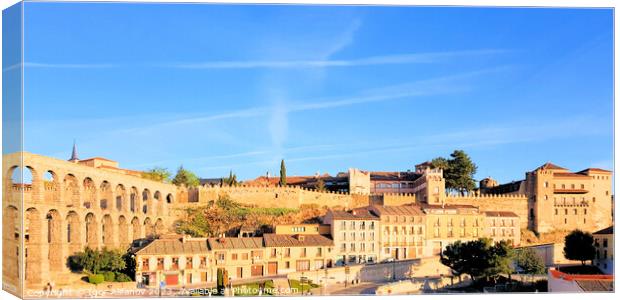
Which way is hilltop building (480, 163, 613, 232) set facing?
toward the camera

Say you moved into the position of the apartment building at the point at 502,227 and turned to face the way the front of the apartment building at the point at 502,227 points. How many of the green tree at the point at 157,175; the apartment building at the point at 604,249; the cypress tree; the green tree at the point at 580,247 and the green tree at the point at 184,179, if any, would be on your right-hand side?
3

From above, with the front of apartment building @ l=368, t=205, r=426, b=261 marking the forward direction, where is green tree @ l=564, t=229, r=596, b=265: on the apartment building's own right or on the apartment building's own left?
on the apartment building's own left

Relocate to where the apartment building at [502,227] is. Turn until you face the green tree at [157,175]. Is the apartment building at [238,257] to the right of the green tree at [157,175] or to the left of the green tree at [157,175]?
left

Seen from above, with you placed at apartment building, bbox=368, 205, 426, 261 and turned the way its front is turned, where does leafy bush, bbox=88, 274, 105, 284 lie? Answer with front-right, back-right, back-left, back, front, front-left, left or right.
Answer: front-right

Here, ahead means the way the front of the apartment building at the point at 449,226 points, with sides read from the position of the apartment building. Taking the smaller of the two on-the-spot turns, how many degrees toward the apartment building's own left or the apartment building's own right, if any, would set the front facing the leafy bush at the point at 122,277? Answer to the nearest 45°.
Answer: approximately 45° to the apartment building's own right

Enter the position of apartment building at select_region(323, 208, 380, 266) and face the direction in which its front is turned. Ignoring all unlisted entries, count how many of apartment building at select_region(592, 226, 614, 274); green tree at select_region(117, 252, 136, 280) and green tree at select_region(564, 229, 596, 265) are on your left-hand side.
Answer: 2

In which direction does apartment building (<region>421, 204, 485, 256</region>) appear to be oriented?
toward the camera

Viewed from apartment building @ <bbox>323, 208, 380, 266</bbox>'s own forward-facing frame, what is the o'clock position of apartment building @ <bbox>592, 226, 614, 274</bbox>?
apartment building @ <bbox>592, 226, 614, 274</bbox> is roughly at 9 o'clock from apartment building @ <bbox>323, 208, 380, 266</bbox>.

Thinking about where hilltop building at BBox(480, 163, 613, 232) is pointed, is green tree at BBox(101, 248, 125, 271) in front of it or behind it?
in front

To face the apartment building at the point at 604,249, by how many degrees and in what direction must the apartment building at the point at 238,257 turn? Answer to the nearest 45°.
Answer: approximately 90° to its left
